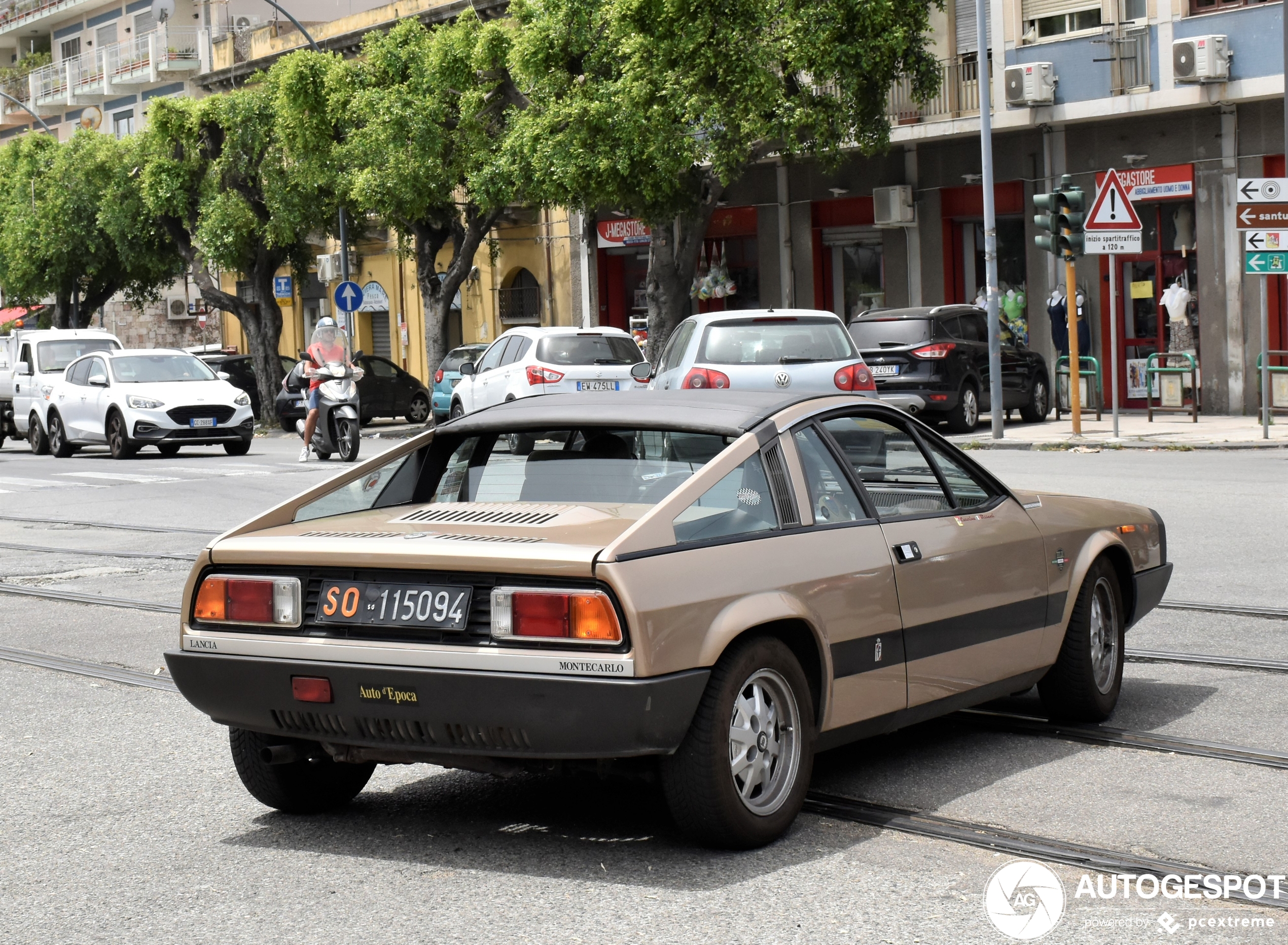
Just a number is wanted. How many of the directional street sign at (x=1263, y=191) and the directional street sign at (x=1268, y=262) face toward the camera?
2

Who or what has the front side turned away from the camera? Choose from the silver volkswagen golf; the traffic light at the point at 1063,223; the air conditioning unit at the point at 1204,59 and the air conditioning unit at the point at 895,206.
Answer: the silver volkswagen golf

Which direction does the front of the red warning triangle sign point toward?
toward the camera

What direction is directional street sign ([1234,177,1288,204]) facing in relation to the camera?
toward the camera

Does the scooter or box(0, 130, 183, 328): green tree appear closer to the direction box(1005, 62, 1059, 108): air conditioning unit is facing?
the scooter

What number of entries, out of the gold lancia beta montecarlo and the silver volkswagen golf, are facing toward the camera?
0

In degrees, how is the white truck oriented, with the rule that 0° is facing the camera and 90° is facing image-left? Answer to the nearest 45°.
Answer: approximately 315°

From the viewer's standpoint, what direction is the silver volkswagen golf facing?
away from the camera

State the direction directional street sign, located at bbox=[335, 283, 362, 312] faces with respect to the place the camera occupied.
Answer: facing the viewer

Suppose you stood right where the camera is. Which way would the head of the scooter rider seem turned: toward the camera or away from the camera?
toward the camera

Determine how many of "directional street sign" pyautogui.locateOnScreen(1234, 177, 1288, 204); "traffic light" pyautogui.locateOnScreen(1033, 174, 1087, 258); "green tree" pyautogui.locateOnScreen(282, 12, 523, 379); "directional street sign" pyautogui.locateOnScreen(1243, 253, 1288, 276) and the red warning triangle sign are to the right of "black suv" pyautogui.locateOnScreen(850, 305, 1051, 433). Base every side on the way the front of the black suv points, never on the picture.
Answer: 4

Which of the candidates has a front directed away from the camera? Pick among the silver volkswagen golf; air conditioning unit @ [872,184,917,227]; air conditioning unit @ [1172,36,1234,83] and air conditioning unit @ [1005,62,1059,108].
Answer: the silver volkswagen golf

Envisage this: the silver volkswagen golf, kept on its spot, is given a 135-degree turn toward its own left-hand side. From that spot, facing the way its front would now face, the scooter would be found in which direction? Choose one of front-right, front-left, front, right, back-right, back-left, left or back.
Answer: right

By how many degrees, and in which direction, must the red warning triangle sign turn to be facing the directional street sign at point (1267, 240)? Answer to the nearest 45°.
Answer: approximately 90° to its left

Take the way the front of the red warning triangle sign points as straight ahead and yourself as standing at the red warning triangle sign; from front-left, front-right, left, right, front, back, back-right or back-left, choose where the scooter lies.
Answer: right
